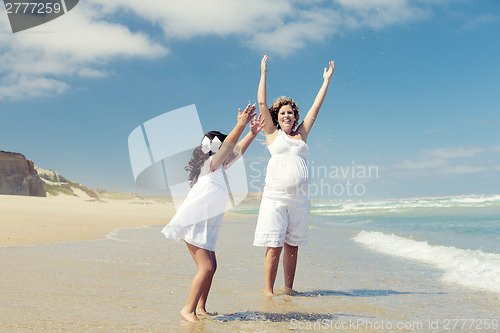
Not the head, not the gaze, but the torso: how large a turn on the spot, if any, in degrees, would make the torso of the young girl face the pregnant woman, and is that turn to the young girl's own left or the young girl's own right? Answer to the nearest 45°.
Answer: approximately 45° to the young girl's own left

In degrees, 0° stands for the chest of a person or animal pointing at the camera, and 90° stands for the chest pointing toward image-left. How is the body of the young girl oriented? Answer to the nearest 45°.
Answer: approximately 270°
